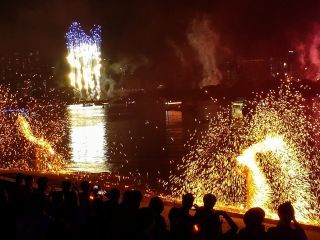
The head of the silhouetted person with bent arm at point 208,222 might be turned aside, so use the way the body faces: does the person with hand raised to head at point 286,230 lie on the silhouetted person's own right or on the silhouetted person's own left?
on the silhouetted person's own right

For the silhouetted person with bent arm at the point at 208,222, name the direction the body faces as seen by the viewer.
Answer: away from the camera
